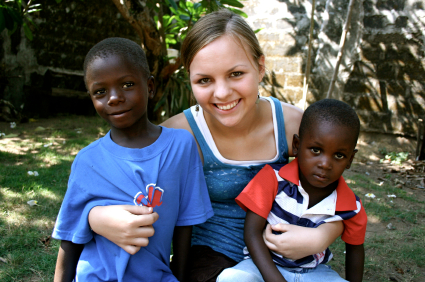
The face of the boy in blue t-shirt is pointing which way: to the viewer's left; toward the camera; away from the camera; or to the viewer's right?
toward the camera

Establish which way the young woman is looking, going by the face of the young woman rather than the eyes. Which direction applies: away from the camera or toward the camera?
toward the camera

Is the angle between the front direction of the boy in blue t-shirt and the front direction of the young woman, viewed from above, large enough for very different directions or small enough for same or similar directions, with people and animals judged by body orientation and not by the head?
same or similar directions

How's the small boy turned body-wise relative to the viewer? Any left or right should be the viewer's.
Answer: facing the viewer

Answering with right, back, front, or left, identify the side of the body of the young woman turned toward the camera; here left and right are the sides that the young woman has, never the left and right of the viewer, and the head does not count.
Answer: front

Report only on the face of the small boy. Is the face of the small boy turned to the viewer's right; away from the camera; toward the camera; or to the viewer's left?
toward the camera

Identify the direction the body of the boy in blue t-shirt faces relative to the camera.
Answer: toward the camera

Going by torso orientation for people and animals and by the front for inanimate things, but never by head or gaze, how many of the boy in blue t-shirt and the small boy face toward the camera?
2
